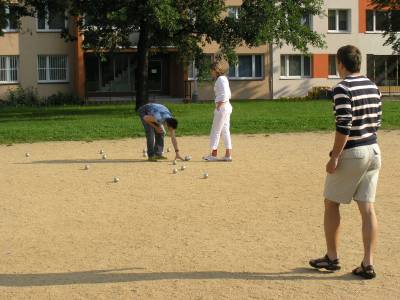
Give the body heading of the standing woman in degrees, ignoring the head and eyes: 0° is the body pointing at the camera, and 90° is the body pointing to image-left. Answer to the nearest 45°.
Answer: approximately 90°

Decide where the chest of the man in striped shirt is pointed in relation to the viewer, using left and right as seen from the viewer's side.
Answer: facing away from the viewer and to the left of the viewer

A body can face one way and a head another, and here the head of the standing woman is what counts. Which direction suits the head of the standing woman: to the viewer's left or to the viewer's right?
to the viewer's left

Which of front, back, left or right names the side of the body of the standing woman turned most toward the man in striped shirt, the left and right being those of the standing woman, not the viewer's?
left
